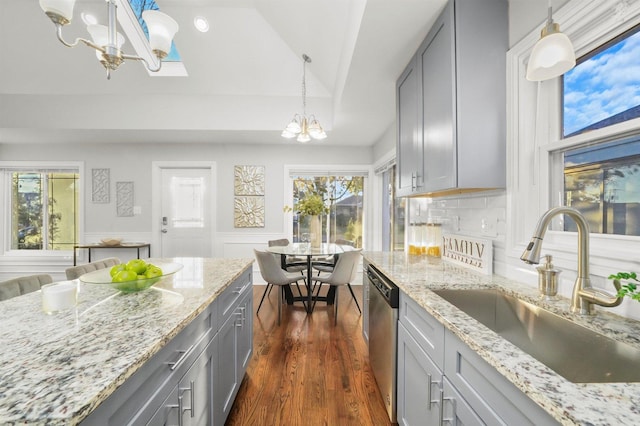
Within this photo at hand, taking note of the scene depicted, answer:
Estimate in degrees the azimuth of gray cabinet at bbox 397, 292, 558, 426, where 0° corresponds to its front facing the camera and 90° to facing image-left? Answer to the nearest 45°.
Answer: approximately 90°

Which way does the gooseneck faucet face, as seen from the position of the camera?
facing the viewer and to the left of the viewer

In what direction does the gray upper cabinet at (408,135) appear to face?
to the viewer's left

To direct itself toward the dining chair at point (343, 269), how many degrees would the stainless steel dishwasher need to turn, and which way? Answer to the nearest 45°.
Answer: approximately 90° to its right

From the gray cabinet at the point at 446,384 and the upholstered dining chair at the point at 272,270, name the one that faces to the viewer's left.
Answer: the gray cabinet

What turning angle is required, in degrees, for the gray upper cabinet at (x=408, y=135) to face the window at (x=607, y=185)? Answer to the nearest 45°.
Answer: approximately 135° to its left

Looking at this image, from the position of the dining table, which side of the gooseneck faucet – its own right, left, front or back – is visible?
right

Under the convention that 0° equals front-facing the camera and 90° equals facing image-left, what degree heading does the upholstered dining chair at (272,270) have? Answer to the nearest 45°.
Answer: approximately 225°

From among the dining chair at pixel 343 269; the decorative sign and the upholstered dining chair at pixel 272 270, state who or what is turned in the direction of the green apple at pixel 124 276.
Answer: the decorative sign

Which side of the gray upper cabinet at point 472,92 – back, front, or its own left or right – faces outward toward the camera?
left

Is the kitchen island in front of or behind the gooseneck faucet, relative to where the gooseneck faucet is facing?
in front

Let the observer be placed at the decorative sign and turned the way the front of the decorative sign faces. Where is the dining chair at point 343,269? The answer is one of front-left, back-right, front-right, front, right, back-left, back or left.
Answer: right

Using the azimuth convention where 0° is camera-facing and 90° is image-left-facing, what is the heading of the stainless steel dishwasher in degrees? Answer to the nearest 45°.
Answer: approximately 90°

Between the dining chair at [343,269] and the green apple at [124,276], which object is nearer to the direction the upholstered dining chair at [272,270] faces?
the dining chair
